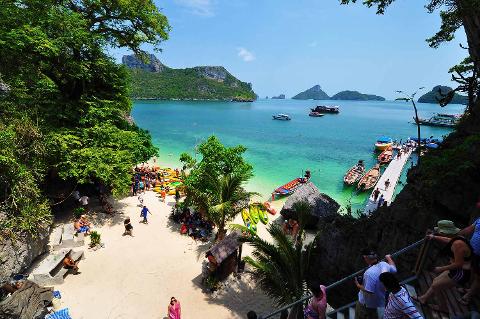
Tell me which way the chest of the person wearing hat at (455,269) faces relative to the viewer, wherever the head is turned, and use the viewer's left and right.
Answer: facing to the left of the viewer

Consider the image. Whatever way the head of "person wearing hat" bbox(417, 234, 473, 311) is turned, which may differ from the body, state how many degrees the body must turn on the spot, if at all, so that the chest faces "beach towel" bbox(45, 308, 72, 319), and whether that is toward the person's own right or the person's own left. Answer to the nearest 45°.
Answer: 0° — they already face it

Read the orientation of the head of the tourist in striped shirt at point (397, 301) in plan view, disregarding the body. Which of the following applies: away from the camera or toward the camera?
away from the camera

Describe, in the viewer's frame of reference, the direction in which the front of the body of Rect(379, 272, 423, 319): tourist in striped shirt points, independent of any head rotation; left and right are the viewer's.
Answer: facing away from the viewer and to the left of the viewer

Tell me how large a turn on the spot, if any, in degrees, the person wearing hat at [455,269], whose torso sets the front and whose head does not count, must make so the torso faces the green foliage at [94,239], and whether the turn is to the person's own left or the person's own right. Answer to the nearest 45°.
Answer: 0° — they already face it

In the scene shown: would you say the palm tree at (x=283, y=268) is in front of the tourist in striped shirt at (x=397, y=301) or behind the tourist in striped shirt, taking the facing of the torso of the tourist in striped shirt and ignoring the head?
in front

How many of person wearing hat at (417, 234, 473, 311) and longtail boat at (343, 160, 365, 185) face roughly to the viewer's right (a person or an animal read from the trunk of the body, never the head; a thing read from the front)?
0

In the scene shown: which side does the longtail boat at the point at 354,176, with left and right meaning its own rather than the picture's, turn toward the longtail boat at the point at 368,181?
left

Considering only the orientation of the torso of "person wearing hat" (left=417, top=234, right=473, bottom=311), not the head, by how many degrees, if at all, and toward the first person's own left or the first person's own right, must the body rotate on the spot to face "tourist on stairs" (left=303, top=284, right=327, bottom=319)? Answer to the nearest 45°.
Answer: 0° — they already face them

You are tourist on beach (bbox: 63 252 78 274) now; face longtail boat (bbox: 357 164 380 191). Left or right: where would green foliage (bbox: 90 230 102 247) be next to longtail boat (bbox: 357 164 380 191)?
left

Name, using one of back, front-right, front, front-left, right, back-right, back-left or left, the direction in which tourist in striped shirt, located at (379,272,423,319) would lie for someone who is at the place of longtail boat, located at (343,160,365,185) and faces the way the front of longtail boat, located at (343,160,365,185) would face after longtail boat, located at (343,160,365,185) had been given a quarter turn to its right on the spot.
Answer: back-left

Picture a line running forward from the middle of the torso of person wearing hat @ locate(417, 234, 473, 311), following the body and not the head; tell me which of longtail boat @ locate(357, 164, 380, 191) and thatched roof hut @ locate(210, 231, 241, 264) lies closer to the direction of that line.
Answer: the thatched roof hut
